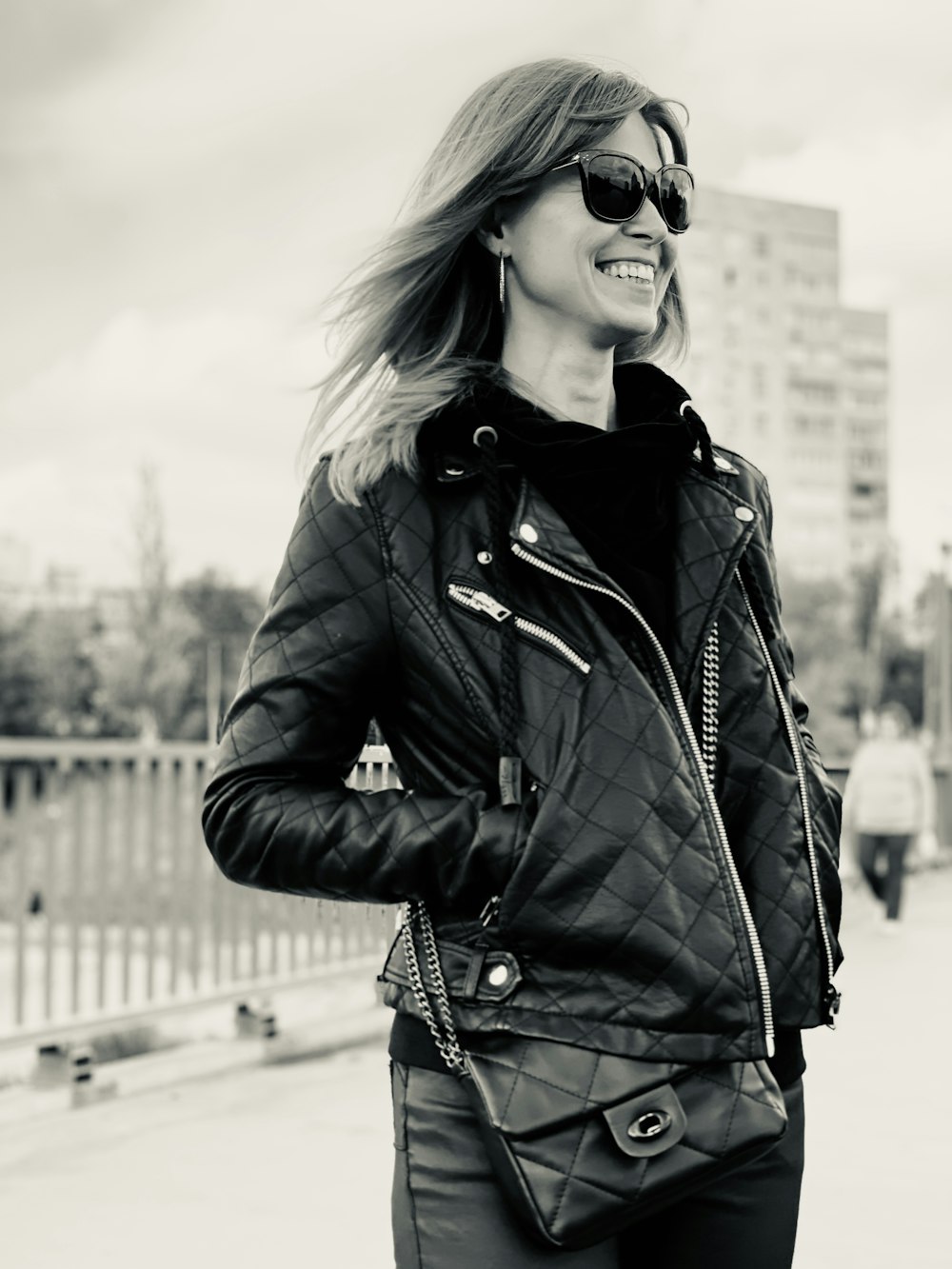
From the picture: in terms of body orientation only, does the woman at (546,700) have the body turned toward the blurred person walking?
no

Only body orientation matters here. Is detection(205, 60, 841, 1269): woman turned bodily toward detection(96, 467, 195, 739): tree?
no

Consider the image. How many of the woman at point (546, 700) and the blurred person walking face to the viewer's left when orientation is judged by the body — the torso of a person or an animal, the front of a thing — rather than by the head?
0

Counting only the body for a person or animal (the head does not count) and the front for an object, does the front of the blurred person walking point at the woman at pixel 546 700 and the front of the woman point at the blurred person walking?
no

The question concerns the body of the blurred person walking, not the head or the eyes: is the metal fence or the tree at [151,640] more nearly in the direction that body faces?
the metal fence

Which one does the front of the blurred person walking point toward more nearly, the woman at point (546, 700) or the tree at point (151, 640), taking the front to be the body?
the woman

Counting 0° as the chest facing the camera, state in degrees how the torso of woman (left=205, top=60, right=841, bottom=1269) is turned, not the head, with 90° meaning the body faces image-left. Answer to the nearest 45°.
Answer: approximately 315°

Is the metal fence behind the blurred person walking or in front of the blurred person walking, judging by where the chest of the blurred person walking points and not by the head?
in front

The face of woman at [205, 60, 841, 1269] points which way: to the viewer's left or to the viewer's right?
to the viewer's right

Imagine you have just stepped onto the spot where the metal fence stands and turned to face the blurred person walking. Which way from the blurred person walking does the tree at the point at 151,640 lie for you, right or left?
left

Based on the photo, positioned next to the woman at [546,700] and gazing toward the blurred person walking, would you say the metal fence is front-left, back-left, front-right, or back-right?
front-left

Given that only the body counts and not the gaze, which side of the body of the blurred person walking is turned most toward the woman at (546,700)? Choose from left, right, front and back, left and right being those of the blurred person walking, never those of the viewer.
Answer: front

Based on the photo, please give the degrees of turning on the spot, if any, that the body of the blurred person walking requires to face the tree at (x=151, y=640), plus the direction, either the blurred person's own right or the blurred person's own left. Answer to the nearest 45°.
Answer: approximately 135° to the blurred person's own right

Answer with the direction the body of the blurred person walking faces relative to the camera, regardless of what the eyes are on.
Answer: toward the camera

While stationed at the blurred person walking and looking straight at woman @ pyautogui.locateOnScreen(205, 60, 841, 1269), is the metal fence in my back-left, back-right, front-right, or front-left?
front-right
